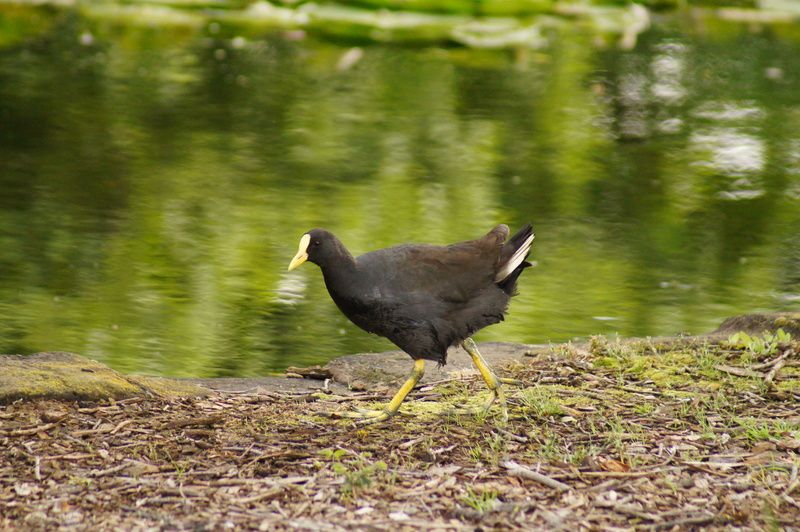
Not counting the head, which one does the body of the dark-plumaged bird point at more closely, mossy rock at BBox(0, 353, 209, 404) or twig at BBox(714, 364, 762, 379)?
the mossy rock

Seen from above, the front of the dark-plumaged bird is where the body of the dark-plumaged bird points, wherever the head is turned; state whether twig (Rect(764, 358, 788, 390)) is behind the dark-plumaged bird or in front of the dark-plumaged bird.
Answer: behind

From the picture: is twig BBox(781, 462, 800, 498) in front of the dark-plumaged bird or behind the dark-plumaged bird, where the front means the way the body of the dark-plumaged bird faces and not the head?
behind

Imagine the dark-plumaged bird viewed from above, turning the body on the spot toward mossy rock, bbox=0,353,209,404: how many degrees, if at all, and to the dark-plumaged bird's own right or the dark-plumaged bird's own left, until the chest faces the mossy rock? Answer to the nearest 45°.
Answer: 0° — it already faces it

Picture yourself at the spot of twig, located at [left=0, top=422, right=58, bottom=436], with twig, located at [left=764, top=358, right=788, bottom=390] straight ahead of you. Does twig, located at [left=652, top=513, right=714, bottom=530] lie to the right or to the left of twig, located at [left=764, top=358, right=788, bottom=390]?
right

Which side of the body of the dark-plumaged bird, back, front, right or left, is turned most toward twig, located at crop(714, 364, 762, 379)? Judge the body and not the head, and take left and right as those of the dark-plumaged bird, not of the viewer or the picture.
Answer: back

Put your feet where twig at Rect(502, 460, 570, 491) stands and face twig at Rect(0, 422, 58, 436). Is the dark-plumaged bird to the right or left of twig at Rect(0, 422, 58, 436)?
right

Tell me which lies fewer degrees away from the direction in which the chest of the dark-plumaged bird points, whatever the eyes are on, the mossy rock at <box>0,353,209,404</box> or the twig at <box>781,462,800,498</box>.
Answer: the mossy rock

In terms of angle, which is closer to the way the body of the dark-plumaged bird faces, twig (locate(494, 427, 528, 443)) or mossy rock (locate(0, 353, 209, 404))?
the mossy rock

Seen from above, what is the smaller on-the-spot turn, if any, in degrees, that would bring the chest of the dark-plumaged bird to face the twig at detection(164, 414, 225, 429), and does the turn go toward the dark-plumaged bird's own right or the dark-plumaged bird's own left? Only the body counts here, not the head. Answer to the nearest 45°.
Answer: approximately 45° to the dark-plumaged bird's own left

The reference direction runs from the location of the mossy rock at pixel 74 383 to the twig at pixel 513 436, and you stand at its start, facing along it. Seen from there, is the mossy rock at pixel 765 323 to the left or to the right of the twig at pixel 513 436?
left

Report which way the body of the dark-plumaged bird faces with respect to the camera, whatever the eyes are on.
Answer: to the viewer's left

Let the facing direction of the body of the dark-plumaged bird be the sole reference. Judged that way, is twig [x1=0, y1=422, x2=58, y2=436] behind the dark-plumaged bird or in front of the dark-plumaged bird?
in front
